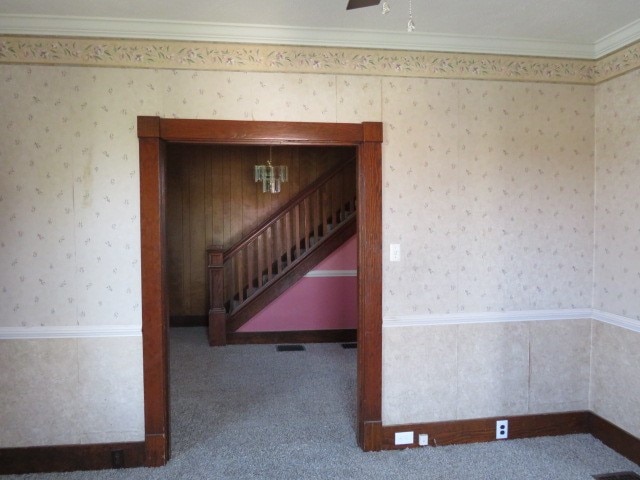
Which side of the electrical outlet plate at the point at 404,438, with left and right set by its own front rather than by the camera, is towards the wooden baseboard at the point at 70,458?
right

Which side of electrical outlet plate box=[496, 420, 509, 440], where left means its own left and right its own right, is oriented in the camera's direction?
front

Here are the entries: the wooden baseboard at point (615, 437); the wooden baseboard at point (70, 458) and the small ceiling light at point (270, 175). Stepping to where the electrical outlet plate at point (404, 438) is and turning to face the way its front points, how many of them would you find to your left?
1

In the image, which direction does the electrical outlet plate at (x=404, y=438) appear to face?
toward the camera

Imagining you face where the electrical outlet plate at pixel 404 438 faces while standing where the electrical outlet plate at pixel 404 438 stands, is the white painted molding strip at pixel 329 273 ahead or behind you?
behind

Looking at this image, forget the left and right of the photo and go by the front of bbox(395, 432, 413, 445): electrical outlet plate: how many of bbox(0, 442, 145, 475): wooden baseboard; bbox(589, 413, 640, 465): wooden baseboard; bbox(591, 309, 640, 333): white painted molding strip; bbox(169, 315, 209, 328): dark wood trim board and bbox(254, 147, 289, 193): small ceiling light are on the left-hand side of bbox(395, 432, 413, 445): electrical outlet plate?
2

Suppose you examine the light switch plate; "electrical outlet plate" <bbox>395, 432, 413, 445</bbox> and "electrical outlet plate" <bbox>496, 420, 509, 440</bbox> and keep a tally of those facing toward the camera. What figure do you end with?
3

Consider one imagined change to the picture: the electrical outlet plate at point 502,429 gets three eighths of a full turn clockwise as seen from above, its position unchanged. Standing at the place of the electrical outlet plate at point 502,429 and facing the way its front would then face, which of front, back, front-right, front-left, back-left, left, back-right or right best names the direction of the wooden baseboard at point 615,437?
back-right

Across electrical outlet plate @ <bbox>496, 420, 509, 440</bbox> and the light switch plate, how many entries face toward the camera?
2

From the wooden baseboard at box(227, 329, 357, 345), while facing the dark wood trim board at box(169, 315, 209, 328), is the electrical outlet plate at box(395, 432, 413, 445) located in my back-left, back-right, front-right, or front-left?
back-left

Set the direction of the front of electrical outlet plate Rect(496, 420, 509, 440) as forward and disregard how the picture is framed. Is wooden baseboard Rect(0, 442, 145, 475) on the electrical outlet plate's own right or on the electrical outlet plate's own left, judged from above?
on the electrical outlet plate's own right
